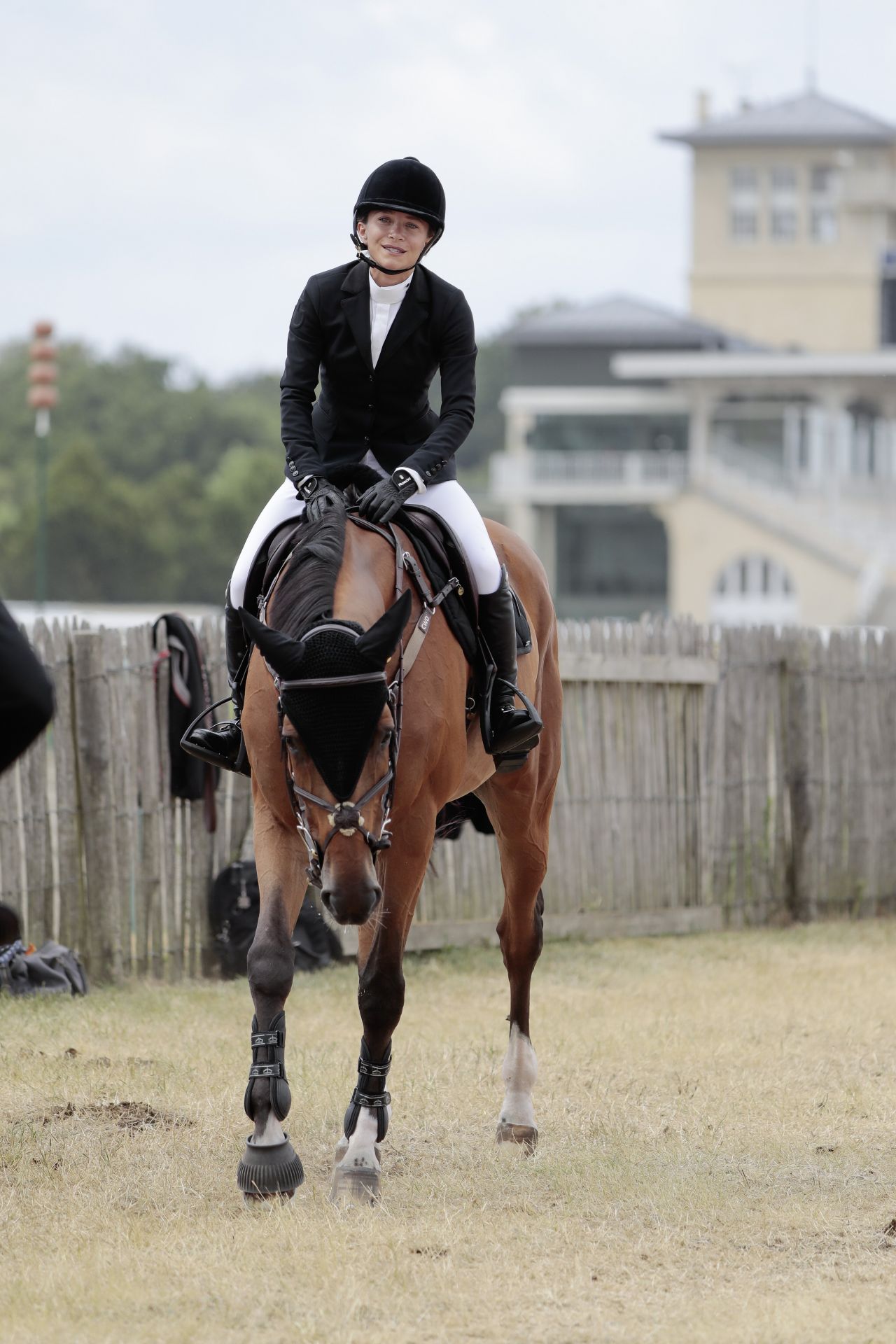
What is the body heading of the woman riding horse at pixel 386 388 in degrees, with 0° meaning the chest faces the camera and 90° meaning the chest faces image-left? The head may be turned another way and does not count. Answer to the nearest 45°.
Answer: approximately 0°

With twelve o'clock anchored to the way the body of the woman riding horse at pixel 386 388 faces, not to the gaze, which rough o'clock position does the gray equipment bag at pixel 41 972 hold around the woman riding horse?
The gray equipment bag is roughly at 5 o'clock from the woman riding horse.

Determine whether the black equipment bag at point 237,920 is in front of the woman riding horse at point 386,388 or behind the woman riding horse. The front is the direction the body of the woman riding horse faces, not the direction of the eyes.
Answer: behind

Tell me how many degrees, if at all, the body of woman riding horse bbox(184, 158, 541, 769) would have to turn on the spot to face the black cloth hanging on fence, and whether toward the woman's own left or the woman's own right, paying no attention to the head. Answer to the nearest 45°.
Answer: approximately 180°
